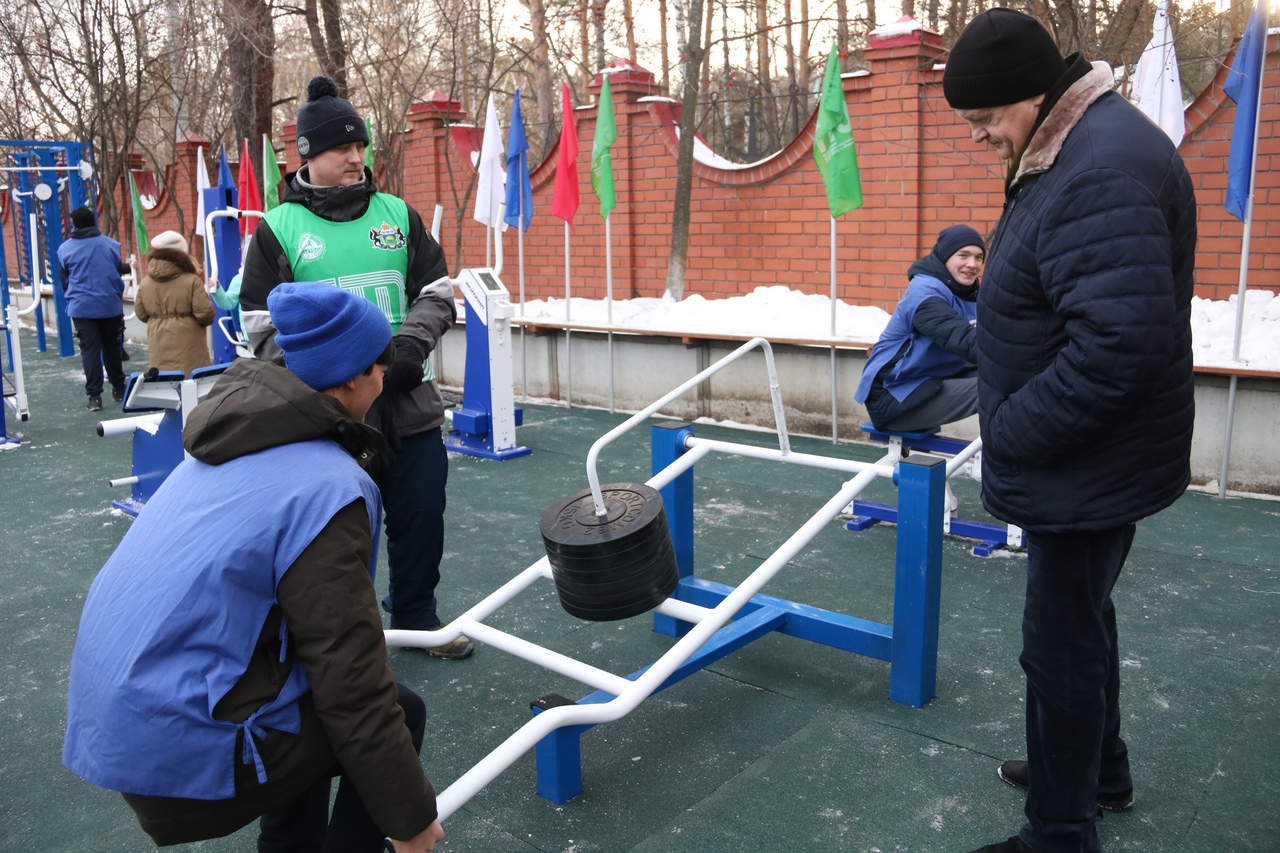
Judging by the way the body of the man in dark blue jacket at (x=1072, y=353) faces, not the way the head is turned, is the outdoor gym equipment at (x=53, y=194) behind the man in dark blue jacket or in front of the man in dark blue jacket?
in front

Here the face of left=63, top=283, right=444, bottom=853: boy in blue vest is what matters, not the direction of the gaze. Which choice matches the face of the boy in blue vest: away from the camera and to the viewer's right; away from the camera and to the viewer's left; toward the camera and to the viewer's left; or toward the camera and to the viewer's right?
away from the camera and to the viewer's right

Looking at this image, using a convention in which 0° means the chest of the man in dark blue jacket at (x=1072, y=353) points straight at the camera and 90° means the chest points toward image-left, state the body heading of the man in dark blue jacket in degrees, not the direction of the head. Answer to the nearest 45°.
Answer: approximately 90°

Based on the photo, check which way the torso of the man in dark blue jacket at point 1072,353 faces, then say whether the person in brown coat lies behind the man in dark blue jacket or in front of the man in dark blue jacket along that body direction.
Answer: in front

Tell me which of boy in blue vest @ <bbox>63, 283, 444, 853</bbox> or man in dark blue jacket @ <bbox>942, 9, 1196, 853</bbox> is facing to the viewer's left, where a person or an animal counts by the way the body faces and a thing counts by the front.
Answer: the man in dark blue jacket

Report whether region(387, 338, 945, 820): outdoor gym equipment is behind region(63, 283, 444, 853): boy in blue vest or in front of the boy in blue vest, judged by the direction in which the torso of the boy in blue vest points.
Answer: in front

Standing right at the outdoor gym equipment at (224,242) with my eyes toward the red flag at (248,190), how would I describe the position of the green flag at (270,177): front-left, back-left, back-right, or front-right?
front-right

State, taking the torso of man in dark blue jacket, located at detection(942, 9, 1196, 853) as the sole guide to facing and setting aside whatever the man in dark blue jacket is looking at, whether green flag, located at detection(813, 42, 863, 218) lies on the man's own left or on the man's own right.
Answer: on the man's own right

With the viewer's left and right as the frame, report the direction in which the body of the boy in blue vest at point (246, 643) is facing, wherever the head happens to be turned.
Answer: facing away from the viewer and to the right of the viewer

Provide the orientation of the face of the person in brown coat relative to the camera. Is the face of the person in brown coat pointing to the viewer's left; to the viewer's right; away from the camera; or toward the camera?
away from the camera

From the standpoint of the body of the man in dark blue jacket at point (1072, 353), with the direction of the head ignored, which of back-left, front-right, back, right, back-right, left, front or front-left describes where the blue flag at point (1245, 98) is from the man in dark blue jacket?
right

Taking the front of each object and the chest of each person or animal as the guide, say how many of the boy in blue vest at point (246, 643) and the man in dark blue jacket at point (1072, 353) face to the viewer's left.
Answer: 1

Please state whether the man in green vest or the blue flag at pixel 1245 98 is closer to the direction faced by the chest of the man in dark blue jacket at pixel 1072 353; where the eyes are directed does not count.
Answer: the man in green vest
